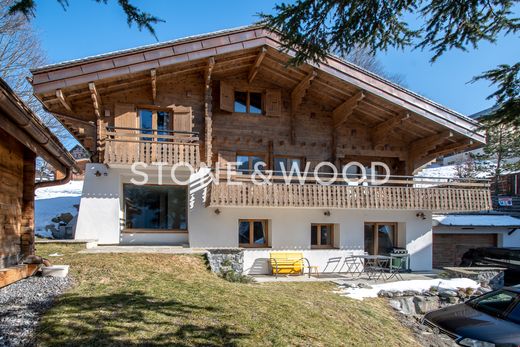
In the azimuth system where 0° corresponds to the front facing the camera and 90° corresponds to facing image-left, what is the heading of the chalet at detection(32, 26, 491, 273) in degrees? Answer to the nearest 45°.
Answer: approximately 0°

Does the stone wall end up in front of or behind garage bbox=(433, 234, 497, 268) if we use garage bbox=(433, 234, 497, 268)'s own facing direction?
in front

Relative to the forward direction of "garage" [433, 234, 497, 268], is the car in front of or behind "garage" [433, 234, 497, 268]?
in front

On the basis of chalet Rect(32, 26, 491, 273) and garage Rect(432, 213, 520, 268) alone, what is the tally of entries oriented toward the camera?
2

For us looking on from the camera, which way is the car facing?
facing the viewer and to the left of the viewer

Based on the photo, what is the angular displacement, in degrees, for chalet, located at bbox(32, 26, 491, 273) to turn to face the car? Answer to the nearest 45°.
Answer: approximately 45° to its left

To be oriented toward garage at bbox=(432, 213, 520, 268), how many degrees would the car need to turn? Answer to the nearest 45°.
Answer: approximately 135° to its right

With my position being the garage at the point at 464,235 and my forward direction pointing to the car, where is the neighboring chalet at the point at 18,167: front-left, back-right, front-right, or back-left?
front-right

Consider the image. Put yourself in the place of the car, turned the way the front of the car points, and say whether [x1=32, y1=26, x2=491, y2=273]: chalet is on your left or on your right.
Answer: on your right

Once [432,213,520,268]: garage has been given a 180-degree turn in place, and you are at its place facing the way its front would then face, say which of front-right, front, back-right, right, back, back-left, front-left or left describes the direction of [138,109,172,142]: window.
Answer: back-left

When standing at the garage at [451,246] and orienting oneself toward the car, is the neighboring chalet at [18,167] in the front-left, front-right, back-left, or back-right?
front-right

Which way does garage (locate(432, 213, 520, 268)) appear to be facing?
toward the camera

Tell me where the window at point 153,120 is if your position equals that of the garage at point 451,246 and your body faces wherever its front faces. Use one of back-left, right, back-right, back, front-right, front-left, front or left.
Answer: front-right

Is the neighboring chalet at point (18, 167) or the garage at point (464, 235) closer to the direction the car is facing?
the neighboring chalet
